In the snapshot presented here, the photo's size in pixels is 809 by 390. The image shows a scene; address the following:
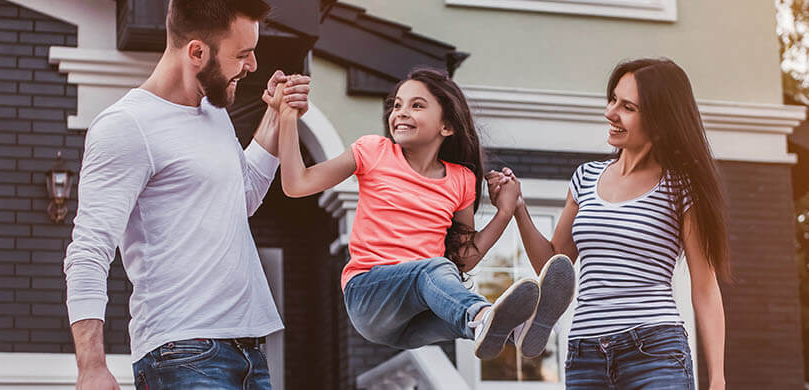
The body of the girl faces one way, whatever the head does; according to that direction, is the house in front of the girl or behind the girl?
behind

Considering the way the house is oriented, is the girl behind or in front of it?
in front

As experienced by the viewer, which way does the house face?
facing the viewer

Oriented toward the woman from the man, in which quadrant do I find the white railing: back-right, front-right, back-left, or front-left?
front-left

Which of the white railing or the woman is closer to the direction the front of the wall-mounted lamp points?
the woman

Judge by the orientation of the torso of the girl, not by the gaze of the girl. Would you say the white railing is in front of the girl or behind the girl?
behind

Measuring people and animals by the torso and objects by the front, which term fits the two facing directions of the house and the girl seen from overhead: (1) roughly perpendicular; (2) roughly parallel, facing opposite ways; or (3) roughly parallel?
roughly parallel

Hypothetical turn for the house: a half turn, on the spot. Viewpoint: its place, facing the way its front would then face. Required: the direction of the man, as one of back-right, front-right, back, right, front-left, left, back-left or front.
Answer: back

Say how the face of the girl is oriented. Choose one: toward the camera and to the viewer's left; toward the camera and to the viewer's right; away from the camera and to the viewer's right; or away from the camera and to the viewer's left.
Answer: toward the camera and to the viewer's left

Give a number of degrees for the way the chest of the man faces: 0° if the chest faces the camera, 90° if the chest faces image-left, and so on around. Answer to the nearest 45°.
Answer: approximately 315°

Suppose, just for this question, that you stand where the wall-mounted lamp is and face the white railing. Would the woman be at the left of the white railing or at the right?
right

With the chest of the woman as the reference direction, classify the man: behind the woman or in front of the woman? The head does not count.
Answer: in front

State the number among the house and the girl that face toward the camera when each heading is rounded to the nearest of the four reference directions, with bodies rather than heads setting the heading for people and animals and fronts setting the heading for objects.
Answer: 2

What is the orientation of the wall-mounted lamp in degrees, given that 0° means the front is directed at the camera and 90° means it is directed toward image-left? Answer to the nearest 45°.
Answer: approximately 0°

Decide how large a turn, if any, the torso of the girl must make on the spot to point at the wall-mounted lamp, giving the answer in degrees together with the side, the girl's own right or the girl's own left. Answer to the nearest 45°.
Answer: approximately 135° to the girl's own right

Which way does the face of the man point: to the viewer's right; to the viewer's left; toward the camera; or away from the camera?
to the viewer's right
